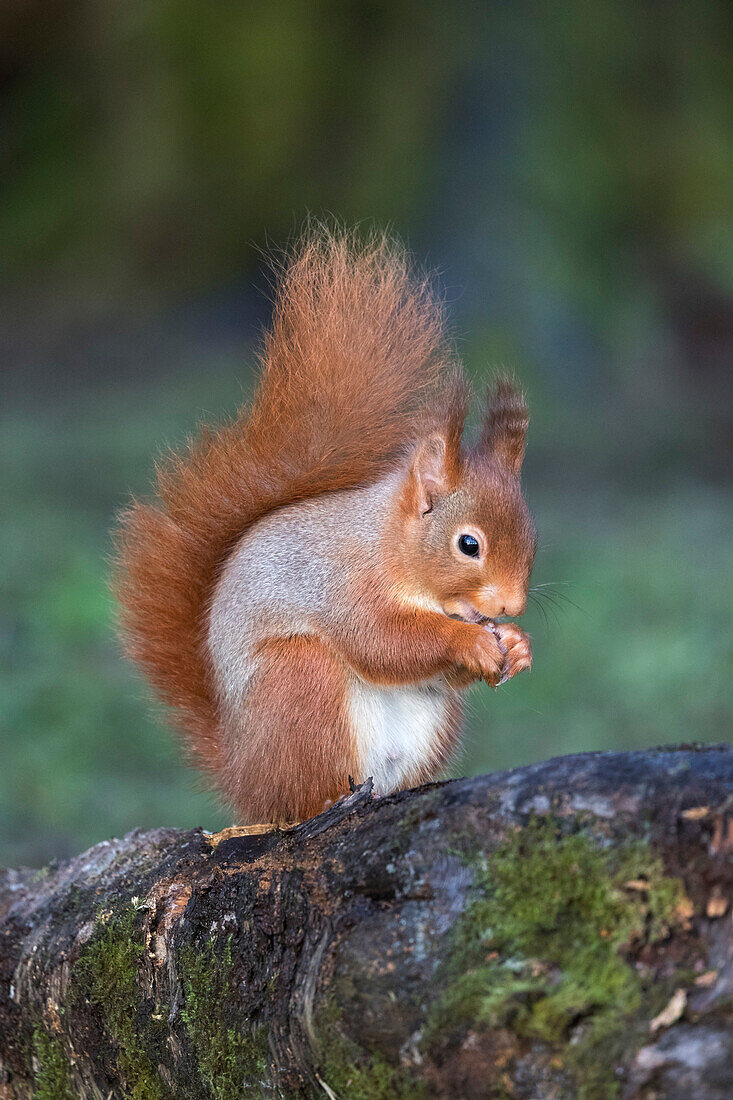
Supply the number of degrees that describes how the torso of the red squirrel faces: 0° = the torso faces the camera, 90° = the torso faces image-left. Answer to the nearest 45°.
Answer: approximately 315°
